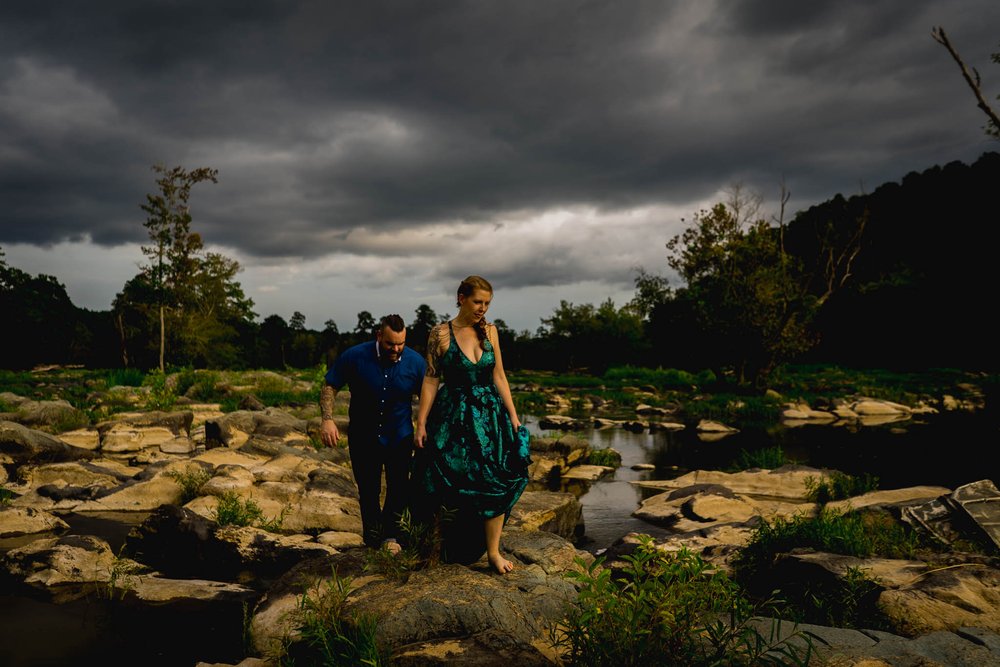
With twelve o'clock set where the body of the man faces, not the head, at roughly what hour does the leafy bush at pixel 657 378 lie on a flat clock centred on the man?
The leafy bush is roughly at 7 o'clock from the man.

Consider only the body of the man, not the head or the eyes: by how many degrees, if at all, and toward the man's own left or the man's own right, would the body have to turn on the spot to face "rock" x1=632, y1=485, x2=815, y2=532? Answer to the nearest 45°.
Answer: approximately 135° to the man's own left

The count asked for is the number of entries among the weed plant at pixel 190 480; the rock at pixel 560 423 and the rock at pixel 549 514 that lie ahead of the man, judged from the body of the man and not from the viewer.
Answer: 0

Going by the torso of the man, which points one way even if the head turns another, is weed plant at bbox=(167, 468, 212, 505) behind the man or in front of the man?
behind

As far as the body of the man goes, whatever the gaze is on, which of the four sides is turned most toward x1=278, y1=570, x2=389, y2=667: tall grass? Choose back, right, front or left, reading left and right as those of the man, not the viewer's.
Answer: front

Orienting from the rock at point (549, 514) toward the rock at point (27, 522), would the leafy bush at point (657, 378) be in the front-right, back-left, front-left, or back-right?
back-right

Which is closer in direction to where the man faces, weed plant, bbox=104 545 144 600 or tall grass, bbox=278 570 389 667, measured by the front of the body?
the tall grass

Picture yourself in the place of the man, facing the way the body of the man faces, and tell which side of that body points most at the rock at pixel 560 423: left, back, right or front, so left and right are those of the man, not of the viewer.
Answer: back

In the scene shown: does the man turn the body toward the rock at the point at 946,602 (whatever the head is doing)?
no

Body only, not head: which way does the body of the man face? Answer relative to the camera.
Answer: toward the camera

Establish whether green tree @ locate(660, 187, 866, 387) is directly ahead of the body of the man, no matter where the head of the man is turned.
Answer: no

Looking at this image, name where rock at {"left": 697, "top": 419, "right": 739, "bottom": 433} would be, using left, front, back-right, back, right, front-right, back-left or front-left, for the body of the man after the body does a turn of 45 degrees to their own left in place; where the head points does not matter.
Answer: left

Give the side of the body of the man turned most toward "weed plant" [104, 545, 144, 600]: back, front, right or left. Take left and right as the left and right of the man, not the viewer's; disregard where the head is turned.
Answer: right

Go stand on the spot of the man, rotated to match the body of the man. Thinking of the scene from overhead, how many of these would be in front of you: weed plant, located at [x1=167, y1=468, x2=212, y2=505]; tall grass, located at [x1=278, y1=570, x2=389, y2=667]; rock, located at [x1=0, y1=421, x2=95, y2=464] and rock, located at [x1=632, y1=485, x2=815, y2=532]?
1

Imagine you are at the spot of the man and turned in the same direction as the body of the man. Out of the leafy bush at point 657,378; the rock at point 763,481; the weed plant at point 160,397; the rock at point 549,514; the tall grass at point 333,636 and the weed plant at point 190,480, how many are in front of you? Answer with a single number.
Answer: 1

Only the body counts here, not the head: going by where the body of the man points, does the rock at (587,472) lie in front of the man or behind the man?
behind

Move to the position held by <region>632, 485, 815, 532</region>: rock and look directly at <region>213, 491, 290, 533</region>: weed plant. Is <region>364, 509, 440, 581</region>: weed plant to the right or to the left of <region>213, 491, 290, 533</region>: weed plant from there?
left
